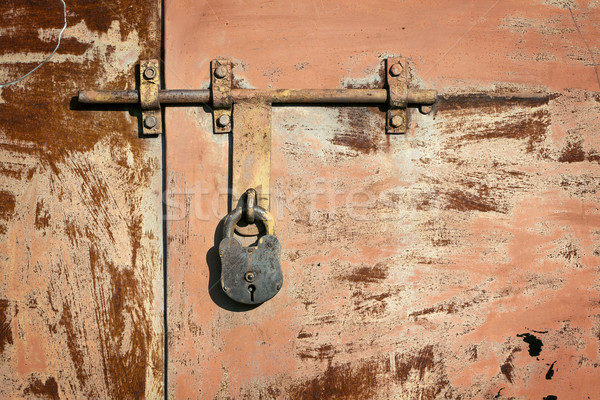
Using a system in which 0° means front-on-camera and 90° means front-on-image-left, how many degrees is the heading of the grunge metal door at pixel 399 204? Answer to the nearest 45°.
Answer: approximately 0°

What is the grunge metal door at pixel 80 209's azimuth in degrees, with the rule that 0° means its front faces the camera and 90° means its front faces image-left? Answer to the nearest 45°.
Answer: approximately 0°

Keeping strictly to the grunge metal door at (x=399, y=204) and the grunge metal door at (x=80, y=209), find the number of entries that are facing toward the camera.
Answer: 2
